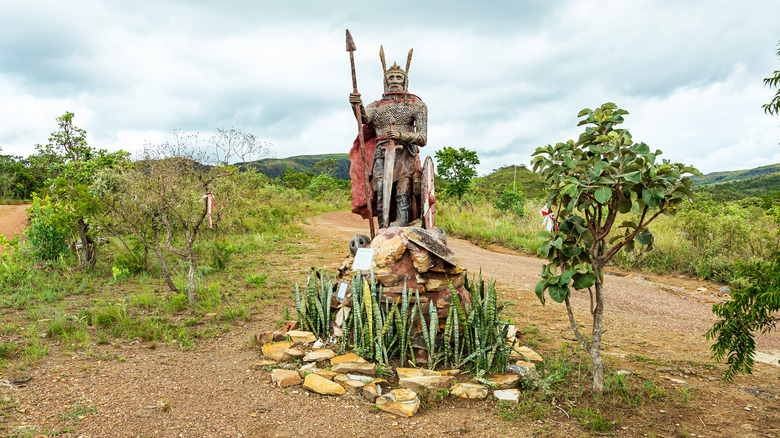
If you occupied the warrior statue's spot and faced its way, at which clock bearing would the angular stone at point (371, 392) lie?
The angular stone is roughly at 12 o'clock from the warrior statue.

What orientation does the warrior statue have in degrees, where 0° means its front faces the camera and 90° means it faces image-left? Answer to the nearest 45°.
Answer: approximately 0°

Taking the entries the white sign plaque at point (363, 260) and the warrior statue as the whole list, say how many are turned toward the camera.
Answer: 2

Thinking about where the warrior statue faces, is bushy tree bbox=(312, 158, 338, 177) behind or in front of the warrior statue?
behind

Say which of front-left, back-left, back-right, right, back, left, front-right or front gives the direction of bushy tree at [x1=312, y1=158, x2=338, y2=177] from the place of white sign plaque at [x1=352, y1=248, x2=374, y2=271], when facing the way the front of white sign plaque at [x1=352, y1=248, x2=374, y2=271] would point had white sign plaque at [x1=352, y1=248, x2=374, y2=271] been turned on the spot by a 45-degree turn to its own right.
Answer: back-right

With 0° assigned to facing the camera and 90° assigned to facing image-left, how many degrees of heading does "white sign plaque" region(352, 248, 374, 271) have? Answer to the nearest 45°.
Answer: approximately 0°

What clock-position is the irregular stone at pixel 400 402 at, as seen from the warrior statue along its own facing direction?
The irregular stone is roughly at 12 o'clock from the warrior statue.

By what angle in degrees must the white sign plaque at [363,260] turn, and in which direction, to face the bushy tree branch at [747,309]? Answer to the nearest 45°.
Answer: approximately 45° to its left

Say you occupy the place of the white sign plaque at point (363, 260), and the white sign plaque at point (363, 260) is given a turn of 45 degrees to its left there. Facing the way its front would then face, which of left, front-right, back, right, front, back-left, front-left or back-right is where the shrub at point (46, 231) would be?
back
